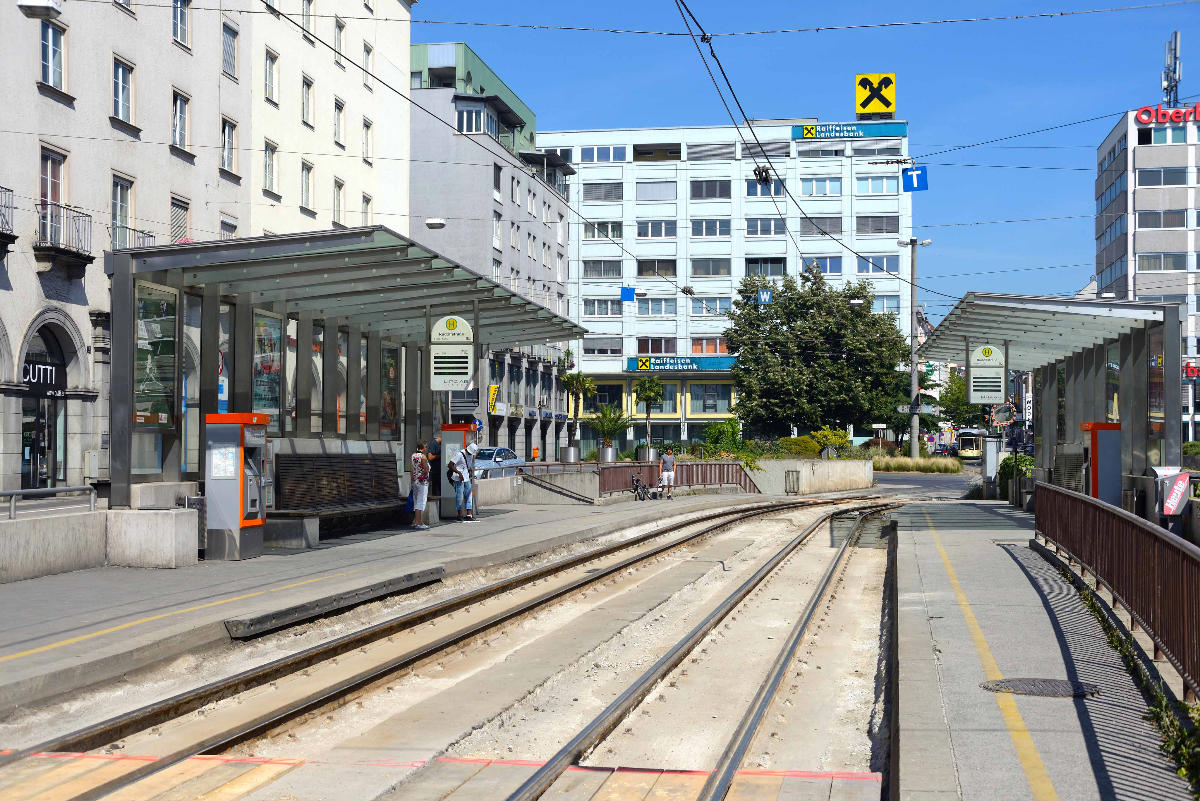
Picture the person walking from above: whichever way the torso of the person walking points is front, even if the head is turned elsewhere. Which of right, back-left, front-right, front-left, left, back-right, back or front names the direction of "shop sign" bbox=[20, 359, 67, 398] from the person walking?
front-right

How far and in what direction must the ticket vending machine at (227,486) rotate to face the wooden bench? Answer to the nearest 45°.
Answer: approximately 90° to its left

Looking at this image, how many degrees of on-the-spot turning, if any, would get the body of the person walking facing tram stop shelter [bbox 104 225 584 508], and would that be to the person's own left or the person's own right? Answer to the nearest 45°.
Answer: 0° — they already face it

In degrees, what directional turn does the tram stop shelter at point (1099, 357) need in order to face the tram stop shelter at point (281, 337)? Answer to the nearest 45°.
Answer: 0° — it already faces it

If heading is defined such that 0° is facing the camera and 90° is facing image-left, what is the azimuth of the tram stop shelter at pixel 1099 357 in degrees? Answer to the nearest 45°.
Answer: approximately 45°

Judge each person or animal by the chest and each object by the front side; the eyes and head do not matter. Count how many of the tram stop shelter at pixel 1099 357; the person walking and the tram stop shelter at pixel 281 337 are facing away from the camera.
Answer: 0

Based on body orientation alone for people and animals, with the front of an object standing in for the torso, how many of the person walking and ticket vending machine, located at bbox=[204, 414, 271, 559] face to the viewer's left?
0

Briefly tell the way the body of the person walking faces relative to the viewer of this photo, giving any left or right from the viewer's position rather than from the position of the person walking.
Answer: facing the viewer

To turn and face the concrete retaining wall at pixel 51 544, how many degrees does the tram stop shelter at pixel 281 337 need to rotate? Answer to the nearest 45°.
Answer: approximately 90° to its right

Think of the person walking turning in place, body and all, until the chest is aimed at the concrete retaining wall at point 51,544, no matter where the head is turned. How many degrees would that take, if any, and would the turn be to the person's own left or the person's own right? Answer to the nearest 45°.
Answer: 0° — they already face it

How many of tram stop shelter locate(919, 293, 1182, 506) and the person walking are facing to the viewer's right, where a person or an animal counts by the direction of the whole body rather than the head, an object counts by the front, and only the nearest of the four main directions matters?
0

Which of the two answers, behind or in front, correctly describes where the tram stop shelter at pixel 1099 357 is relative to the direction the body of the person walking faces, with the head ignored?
in front

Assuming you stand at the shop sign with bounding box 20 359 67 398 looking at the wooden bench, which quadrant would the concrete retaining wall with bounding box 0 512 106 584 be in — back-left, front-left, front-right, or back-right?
front-right

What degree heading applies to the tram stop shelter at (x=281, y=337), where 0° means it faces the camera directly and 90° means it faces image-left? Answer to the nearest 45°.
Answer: approximately 315°

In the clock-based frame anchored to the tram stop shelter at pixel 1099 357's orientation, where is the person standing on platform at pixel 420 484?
The person standing on platform is roughly at 11 o'clock from the tram stop shelter.

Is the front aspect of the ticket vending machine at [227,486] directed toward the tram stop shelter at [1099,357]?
no
